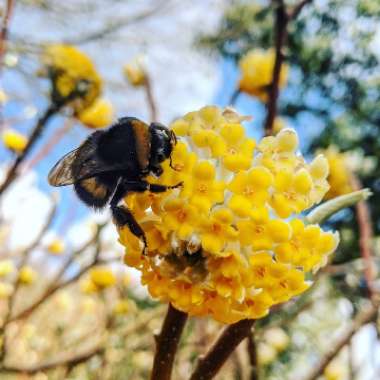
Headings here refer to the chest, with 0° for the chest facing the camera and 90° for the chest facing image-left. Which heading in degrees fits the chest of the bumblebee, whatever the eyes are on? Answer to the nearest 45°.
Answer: approximately 270°

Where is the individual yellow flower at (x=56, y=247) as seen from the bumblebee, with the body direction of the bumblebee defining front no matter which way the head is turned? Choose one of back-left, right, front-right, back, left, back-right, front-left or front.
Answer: left

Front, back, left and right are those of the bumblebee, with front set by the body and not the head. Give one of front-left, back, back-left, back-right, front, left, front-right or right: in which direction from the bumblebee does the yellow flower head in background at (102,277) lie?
left
